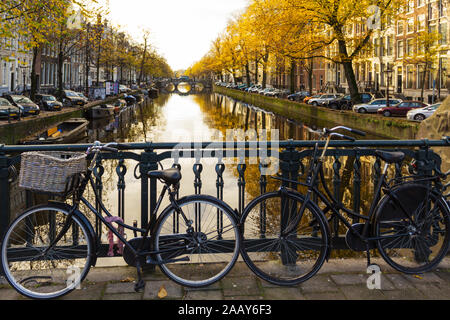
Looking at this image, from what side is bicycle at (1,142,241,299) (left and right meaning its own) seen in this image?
left

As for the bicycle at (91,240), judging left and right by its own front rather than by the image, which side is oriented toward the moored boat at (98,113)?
right

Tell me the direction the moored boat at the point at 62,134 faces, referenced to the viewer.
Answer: facing the viewer and to the left of the viewer
